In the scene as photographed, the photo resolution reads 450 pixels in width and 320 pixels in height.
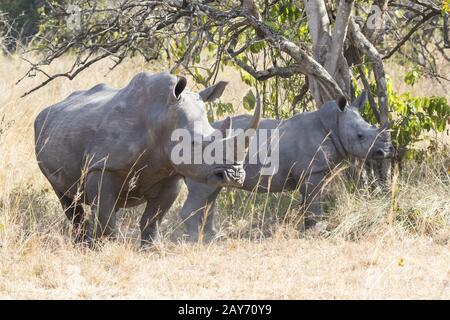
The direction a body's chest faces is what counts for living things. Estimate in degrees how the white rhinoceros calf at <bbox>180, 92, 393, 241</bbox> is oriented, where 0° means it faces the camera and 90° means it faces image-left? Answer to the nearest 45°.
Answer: approximately 270°

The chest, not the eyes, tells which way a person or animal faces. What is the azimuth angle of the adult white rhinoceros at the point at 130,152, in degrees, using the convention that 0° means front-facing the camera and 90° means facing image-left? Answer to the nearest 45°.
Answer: approximately 315°

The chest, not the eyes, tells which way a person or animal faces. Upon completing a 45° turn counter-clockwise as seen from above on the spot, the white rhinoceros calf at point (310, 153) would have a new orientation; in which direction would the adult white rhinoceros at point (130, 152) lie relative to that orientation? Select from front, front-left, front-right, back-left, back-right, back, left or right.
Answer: back
